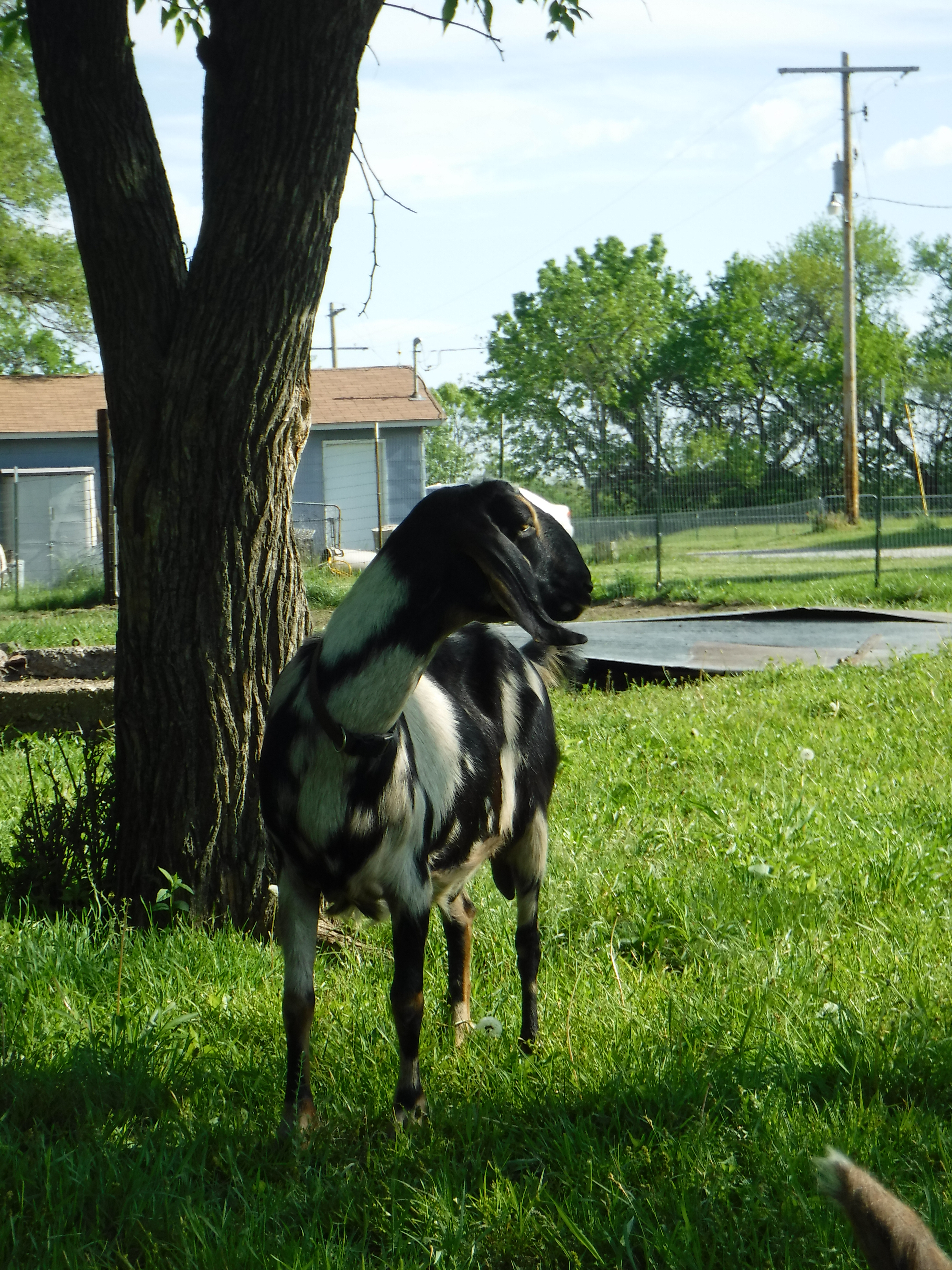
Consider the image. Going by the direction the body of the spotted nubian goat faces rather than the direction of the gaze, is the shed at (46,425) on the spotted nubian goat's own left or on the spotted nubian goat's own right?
on the spotted nubian goat's own right

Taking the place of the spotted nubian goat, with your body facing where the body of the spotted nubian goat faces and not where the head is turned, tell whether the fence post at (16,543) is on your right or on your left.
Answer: on your right

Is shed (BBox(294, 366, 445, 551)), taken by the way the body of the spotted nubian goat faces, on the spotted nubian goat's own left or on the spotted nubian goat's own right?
on the spotted nubian goat's own right

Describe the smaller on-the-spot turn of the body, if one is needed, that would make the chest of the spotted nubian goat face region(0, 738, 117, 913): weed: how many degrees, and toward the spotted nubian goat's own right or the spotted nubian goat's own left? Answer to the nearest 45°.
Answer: approximately 90° to the spotted nubian goat's own right

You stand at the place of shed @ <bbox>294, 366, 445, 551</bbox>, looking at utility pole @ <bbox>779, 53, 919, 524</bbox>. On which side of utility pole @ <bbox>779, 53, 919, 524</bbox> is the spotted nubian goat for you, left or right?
right

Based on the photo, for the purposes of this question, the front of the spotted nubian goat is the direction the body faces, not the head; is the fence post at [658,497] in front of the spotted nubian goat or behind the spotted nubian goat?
behind

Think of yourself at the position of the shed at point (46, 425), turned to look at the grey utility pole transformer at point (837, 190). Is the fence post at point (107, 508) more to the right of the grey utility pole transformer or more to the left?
right

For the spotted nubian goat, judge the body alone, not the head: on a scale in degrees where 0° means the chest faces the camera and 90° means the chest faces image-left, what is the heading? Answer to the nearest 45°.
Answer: approximately 45°

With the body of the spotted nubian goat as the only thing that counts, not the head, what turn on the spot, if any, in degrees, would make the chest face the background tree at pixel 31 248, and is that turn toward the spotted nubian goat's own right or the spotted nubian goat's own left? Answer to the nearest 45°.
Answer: approximately 135° to the spotted nubian goat's own right

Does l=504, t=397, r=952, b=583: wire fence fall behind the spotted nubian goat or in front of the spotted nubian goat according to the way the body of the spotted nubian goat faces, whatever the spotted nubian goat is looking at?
behind
